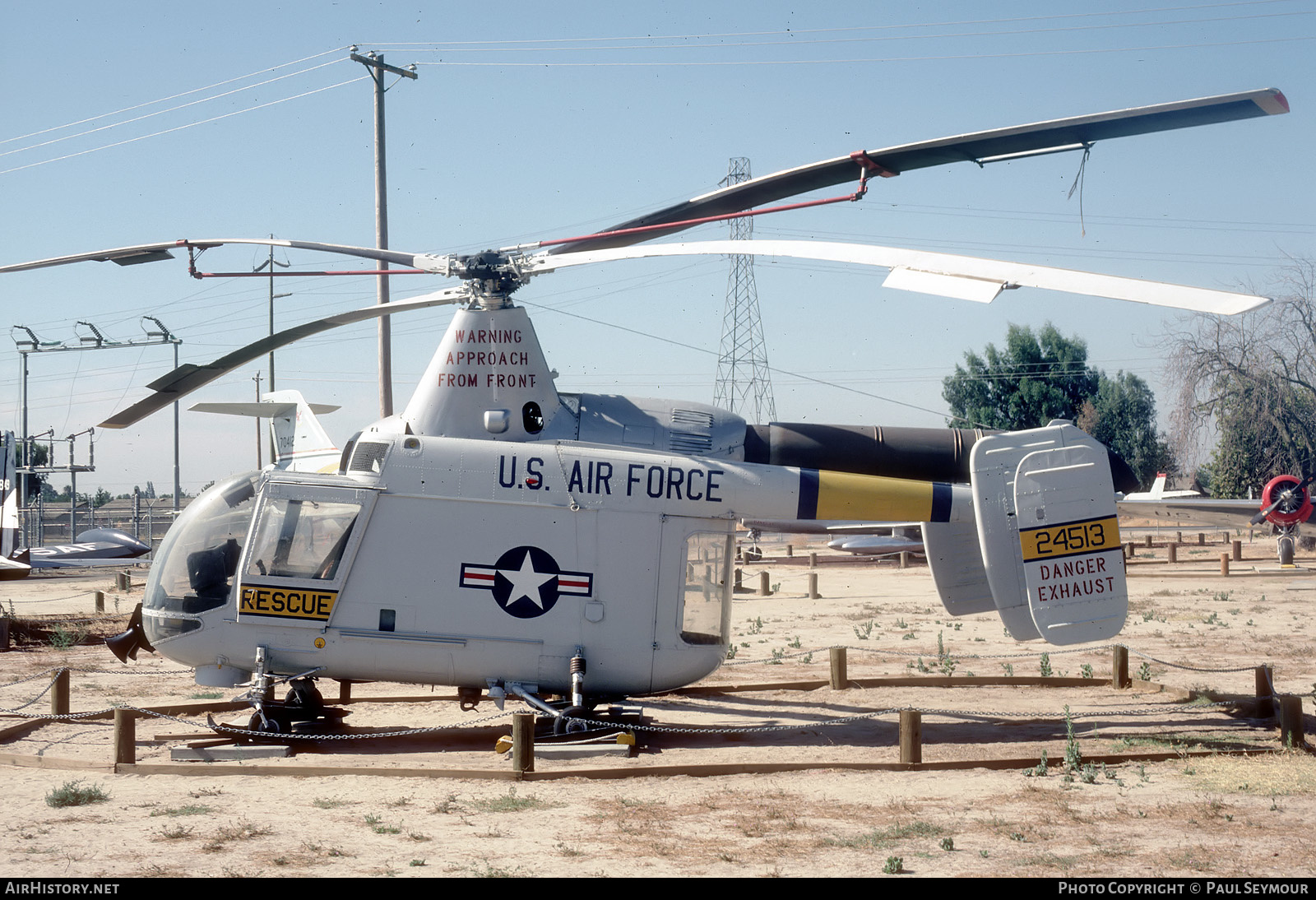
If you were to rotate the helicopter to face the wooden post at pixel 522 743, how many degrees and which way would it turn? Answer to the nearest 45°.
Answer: approximately 90° to its left

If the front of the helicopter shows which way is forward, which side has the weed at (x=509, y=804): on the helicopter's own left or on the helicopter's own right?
on the helicopter's own left

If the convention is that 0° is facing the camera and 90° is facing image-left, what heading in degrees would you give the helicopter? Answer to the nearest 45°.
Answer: approximately 90°
